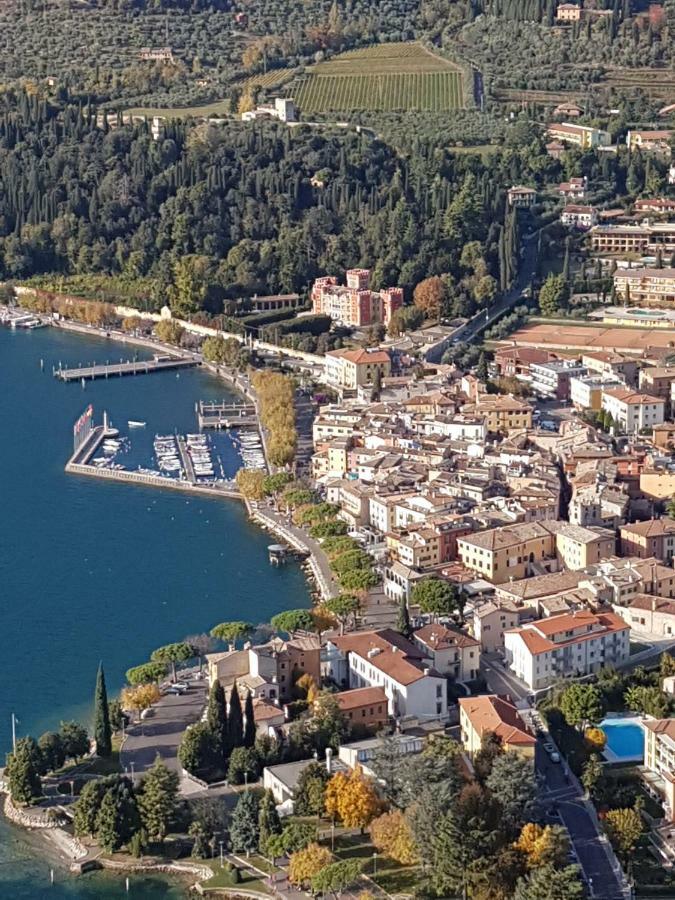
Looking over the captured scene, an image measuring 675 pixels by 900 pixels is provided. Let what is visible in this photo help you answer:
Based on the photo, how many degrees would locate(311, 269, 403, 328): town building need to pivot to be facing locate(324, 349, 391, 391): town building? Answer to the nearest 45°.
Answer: approximately 45° to its left

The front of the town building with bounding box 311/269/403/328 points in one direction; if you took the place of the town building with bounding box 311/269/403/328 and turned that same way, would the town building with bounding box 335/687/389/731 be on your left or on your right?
on your left

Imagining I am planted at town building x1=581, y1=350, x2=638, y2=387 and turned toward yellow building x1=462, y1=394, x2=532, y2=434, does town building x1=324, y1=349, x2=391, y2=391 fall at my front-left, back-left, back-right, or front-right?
front-right

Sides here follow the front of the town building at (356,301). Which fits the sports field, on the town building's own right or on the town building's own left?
on the town building's own left

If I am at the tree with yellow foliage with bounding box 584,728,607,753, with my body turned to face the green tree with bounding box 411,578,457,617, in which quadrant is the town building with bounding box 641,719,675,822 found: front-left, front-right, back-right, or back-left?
back-right

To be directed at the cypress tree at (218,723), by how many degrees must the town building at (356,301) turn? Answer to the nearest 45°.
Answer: approximately 45° to its left

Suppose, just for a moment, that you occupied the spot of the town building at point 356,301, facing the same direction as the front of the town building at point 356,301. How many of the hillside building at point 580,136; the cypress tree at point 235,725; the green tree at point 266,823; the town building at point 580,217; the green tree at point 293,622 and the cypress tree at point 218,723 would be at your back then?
2

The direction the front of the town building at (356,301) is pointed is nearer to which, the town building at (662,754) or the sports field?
the town building

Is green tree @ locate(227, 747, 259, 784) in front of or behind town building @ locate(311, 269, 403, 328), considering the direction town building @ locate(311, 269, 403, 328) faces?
in front

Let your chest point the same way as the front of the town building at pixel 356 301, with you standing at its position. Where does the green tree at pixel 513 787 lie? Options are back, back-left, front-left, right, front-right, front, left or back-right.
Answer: front-left

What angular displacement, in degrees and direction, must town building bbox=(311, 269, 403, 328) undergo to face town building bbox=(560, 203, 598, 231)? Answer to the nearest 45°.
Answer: approximately 180°

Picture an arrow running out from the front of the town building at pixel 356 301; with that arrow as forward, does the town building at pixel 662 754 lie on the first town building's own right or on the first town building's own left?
on the first town building's own left

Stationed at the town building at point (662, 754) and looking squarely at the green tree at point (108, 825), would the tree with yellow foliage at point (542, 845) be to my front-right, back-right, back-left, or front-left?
front-left

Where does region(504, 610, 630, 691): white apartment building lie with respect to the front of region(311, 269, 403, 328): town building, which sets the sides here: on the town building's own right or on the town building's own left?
on the town building's own left

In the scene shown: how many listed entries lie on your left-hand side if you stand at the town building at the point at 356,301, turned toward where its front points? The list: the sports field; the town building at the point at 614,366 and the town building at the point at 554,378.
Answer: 3

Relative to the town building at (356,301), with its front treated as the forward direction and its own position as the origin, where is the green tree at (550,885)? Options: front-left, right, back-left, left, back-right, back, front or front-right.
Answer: front-left

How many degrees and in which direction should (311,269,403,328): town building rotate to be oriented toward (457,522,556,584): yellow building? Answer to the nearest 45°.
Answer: approximately 45° to its left

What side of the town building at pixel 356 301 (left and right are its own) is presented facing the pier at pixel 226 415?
front

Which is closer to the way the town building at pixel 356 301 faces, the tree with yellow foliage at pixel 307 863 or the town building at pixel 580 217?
the tree with yellow foliage

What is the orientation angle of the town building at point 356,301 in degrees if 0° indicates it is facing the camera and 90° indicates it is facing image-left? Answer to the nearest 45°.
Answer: approximately 45°
